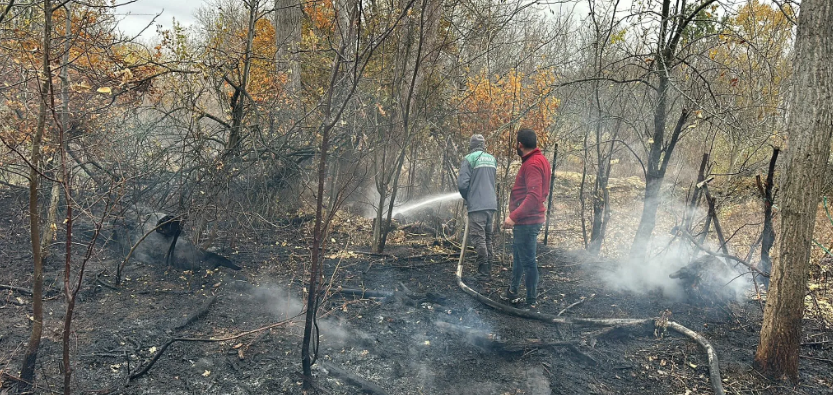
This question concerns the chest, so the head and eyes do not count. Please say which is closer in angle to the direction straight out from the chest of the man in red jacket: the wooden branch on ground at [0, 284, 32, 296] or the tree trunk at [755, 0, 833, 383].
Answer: the wooden branch on ground

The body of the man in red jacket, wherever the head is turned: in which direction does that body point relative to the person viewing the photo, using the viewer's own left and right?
facing to the left of the viewer

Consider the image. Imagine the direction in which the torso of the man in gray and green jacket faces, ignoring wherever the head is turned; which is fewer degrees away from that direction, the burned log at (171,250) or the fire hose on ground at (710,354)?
the burned log

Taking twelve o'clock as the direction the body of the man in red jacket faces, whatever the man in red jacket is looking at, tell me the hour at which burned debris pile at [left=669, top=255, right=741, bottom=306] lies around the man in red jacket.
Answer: The burned debris pile is roughly at 5 o'clock from the man in red jacket.

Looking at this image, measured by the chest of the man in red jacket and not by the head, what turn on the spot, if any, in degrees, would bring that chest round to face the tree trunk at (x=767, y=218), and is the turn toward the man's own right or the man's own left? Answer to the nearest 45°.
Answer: approximately 180°

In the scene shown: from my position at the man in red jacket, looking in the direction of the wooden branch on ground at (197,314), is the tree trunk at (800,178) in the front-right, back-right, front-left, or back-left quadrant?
back-left

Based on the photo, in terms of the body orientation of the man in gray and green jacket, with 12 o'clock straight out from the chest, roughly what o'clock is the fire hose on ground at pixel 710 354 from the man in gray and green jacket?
The fire hose on ground is roughly at 6 o'clock from the man in gray and green jacket.

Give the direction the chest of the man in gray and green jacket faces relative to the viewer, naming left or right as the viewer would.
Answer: facing away from the viewer and to the left of the viewer

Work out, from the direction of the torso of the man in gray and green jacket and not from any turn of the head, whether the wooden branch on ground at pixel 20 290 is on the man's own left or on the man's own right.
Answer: on the man's own left

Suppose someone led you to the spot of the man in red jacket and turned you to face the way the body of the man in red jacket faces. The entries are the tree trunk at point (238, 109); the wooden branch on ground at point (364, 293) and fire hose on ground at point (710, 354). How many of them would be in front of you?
2

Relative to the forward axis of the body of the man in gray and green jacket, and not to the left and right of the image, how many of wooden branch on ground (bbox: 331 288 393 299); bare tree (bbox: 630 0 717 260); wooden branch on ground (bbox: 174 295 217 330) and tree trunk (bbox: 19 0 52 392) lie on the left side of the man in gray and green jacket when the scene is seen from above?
3

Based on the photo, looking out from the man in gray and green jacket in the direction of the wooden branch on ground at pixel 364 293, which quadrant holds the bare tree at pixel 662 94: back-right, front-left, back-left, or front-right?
back-left

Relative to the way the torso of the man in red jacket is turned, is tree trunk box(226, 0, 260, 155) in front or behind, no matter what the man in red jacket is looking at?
in front

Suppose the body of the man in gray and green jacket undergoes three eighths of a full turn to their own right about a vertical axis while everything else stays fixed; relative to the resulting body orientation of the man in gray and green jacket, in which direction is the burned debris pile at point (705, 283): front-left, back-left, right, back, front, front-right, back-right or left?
front
